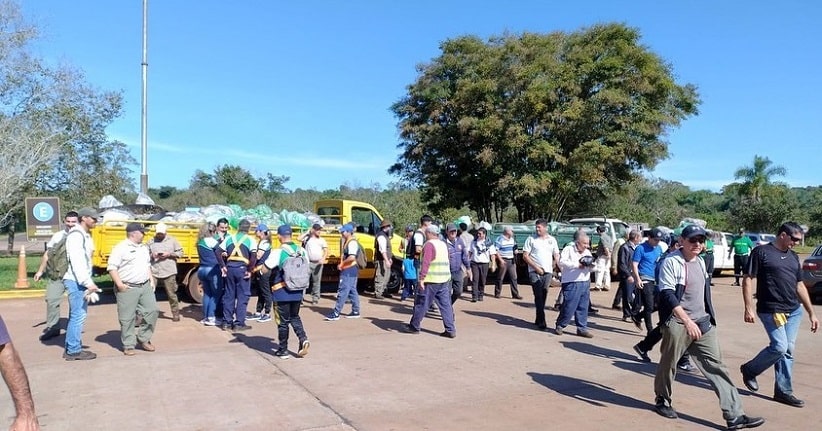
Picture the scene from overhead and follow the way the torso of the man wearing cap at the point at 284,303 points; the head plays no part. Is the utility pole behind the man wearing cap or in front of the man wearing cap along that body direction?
in front

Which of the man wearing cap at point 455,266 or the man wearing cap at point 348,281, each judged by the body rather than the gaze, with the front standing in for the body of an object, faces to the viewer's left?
the man wearing cap at point 348,281

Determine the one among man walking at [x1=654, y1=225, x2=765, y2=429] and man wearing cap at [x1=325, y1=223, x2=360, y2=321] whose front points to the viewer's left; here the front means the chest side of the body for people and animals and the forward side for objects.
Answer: the man wearing cap

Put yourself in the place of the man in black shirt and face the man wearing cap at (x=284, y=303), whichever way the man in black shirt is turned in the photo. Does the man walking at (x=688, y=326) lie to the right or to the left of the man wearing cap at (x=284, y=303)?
left

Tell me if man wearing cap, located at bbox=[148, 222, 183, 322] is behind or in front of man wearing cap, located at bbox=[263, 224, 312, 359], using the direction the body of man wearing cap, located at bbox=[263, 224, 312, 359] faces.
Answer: in front

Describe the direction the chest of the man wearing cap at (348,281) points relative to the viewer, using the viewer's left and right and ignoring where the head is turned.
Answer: facing to the left of the viewer

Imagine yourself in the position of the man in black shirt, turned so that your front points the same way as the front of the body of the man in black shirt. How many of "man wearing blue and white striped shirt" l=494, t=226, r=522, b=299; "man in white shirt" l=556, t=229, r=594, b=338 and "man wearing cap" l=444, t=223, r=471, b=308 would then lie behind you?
3

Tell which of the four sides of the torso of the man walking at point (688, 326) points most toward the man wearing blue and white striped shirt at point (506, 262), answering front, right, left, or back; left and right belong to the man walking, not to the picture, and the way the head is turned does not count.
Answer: back
